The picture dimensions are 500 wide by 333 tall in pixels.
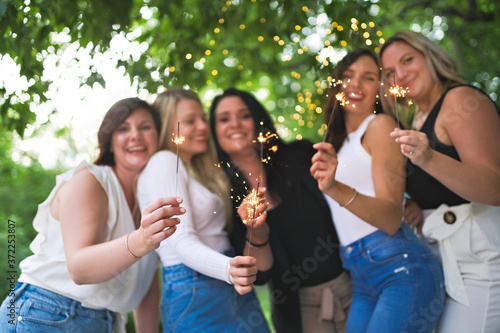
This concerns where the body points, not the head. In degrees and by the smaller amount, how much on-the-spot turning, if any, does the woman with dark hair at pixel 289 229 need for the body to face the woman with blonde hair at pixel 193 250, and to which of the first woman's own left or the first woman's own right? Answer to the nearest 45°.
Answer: approximately 45° to the first woman's own right

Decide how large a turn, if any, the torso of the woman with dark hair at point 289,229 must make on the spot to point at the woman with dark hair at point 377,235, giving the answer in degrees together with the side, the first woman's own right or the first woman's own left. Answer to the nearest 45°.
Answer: approximately 45° to the first woman's own left

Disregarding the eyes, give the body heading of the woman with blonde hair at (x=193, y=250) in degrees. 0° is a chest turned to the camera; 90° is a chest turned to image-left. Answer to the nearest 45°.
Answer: approximately 315°

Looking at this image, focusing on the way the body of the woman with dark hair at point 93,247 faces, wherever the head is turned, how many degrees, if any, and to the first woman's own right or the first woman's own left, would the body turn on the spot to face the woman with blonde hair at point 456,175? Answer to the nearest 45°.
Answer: approximately 45° to the first woman's own left

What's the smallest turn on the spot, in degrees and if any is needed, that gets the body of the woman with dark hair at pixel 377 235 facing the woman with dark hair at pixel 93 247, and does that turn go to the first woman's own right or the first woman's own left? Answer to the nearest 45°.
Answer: approximately 45° to the first woman's own right

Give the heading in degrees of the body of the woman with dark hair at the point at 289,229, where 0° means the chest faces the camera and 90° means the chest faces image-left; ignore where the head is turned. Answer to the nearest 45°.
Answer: approximately 0°
